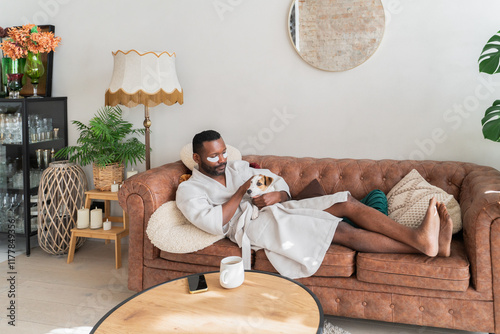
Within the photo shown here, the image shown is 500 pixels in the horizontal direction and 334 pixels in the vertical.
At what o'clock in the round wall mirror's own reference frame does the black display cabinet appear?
The black display cabinet is roughly at 3 o'clock from the round wall mirror.

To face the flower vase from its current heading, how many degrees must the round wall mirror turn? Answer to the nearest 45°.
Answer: approximately 90° to its right

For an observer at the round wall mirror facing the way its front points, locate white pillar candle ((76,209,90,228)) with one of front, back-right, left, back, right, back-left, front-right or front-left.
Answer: right

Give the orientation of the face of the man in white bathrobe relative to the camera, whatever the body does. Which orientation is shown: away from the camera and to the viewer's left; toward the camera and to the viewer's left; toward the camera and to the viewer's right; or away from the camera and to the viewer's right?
toward the camera and to the viewer's right

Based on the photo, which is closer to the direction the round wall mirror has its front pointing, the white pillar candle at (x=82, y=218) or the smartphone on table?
the smartphone on table

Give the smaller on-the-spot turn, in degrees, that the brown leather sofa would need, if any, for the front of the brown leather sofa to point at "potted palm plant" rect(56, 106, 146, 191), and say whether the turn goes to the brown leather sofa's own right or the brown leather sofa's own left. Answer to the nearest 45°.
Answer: approximately 135° to the brown leather sofa's own right

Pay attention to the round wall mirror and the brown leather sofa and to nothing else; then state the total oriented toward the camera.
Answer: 2

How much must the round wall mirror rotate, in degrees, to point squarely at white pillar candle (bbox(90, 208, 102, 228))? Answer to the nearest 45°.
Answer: approximately 90° to its right

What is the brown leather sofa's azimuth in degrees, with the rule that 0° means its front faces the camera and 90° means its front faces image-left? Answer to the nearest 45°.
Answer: approximately 0°

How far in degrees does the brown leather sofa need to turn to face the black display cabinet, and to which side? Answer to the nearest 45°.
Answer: approximately 90° to its right

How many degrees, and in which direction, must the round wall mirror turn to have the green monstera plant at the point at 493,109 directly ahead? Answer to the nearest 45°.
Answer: approximately 45° to its left

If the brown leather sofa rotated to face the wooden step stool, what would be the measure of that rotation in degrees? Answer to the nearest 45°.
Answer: approximately 90° to its right
